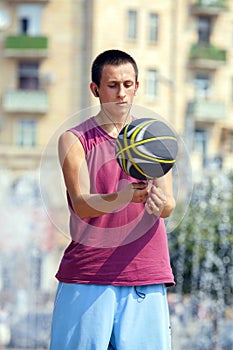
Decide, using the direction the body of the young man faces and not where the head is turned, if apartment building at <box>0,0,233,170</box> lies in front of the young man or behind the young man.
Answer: behind

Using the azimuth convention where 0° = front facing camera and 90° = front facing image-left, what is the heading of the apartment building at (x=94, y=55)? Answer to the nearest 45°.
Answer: approximately 0°

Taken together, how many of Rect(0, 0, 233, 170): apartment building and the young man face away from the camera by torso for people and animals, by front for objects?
0

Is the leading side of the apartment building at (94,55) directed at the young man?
yes

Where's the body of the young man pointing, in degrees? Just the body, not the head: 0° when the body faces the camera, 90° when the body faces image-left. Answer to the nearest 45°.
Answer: approximately 315°
